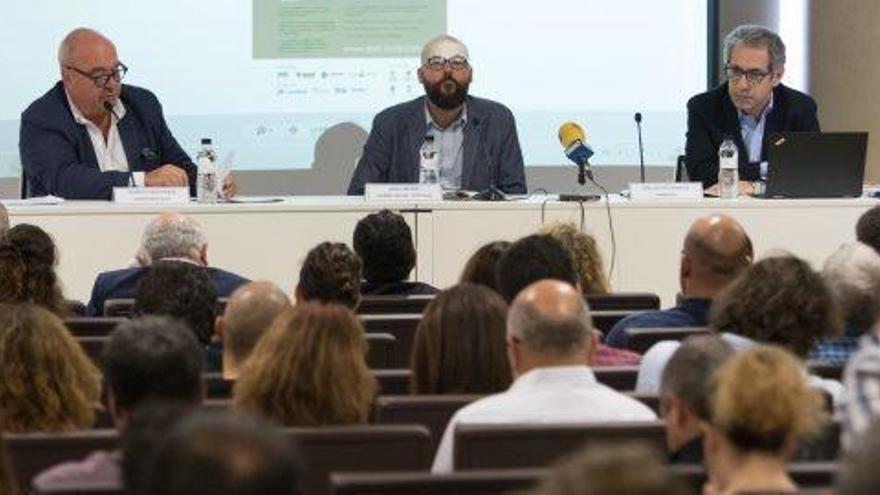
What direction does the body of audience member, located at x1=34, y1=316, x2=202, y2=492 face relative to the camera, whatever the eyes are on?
away from the camera

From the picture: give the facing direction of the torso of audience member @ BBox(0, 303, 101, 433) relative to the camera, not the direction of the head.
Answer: away from the camera

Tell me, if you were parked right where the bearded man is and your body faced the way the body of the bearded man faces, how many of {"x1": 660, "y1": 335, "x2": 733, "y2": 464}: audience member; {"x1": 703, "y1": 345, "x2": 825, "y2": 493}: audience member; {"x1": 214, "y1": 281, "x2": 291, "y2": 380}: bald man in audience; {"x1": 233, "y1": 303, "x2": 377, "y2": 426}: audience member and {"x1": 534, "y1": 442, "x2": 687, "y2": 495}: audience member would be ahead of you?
5

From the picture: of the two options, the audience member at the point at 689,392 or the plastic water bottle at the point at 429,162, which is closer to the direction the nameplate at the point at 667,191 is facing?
the audience member

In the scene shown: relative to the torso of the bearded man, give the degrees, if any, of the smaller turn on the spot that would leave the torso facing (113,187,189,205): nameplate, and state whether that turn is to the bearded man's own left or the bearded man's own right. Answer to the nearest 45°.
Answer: approximately 45° to the bearded man's own right

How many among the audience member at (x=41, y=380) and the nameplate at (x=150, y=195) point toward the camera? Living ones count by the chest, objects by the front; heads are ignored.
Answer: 1

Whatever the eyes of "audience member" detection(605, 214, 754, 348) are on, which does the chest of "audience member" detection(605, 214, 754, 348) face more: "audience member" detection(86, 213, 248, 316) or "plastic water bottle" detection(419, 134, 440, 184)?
the plastic water bottle

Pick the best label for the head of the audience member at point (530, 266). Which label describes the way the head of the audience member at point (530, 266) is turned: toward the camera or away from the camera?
away from the camera

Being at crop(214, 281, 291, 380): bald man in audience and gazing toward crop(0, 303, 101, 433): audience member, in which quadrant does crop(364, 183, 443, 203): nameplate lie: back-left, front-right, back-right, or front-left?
back-right

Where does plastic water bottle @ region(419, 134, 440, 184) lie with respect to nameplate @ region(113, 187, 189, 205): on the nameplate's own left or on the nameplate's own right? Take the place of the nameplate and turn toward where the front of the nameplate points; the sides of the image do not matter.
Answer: on the nameplate's own left

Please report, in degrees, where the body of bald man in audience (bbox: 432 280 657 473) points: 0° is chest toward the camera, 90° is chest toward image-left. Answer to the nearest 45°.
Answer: approximately 180°

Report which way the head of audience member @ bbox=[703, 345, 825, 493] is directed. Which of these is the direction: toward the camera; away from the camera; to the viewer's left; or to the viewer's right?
away from the camera

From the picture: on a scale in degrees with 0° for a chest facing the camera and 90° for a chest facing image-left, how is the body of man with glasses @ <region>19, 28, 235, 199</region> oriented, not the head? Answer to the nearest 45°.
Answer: approximately 315°

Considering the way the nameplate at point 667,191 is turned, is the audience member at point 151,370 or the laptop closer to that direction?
the audience member

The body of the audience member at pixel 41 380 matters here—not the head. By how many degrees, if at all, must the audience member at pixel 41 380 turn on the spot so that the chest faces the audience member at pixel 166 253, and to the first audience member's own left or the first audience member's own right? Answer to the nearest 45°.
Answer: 0° — they already face them

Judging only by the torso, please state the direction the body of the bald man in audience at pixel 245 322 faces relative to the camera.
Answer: away from the camera

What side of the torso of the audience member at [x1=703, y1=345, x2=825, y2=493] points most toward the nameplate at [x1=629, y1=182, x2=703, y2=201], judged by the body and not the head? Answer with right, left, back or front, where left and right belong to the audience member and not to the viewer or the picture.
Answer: front

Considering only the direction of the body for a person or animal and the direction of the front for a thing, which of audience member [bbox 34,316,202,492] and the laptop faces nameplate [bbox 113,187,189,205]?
the audience member

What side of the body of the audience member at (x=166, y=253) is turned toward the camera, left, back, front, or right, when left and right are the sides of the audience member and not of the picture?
back

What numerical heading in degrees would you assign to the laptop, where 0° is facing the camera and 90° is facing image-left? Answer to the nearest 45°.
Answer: approximately 180°
